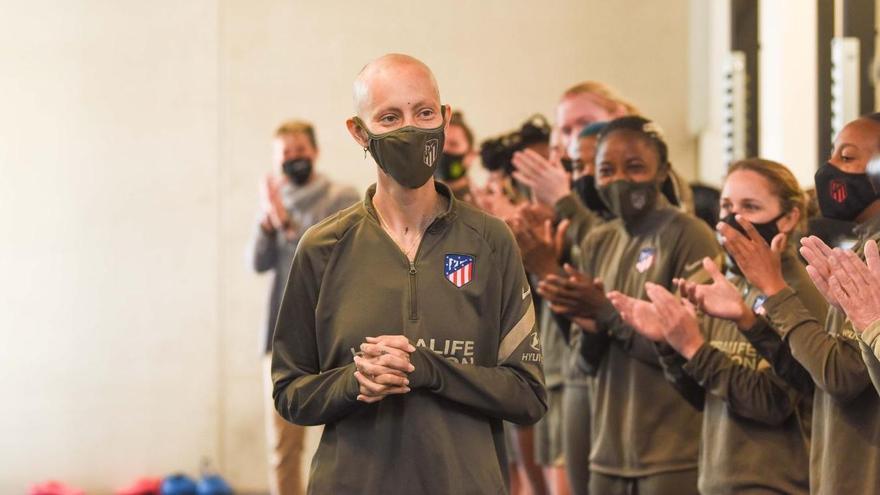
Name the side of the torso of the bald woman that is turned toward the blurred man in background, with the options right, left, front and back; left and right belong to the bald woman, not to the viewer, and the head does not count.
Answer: back

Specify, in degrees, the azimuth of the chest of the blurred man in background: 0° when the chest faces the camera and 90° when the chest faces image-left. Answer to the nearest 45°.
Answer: approximately 0°

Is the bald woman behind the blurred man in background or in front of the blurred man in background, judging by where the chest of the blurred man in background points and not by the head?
in front

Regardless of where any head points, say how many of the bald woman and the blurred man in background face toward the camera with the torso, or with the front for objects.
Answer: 2

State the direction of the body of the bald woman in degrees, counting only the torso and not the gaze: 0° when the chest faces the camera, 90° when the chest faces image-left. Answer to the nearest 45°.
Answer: approximately 0°
